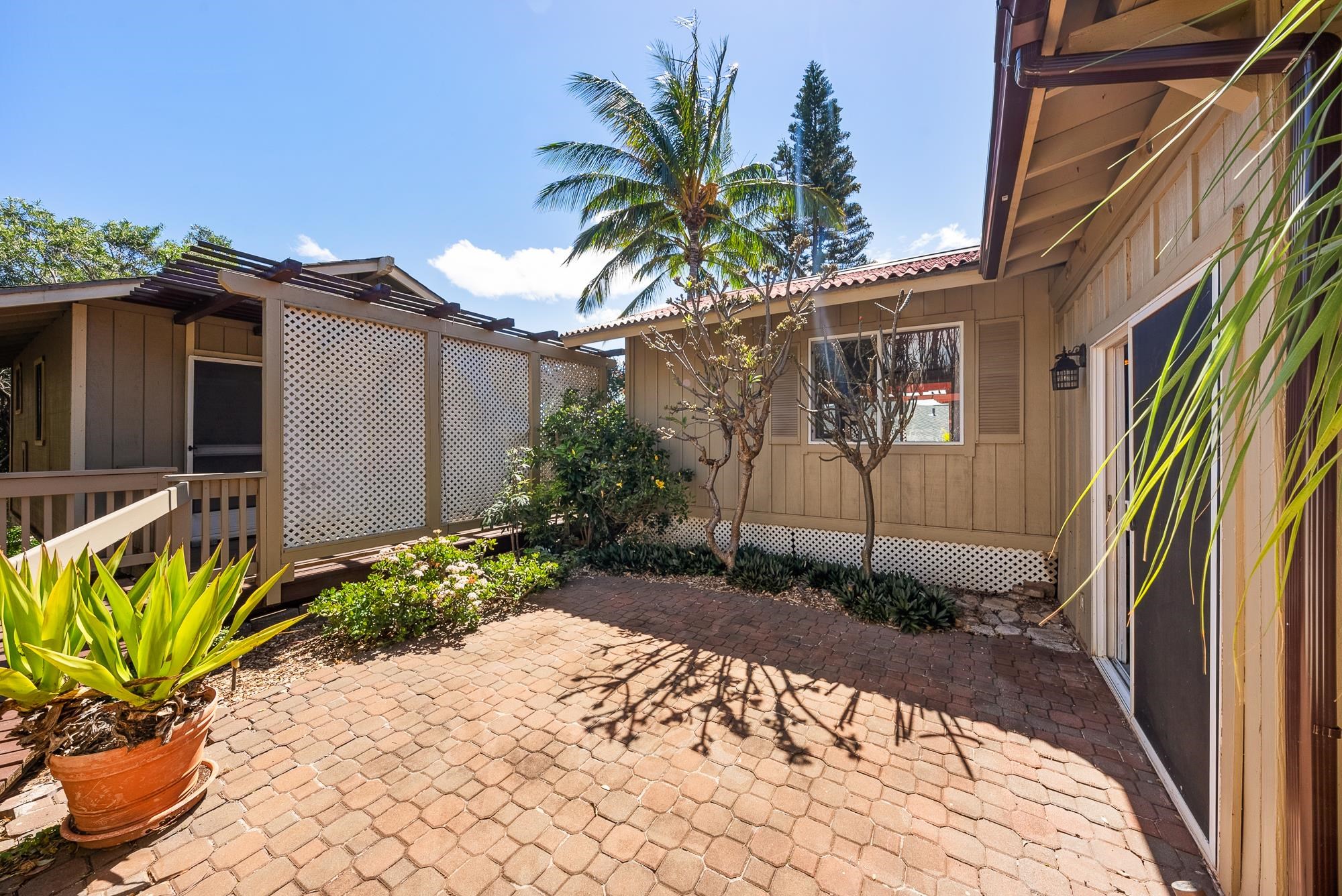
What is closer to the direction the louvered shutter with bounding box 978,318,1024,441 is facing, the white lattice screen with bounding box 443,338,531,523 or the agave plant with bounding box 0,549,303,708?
the agave plant

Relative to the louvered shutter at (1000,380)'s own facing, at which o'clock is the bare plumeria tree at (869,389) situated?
The bare plumeria tree is roughly at 2 o'clock from the louvered shutter.

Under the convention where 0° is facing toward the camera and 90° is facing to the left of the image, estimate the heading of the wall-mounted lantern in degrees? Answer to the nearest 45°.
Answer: approximately 90°

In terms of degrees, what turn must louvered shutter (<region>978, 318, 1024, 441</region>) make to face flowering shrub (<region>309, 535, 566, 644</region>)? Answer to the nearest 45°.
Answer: approximately 45° to its right

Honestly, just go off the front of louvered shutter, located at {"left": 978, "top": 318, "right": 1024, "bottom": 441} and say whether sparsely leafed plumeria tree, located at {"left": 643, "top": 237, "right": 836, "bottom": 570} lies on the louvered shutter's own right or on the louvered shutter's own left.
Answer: on the louvered shutter's own right

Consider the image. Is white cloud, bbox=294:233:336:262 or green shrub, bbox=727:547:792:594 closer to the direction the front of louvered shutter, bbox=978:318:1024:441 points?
the green shrub

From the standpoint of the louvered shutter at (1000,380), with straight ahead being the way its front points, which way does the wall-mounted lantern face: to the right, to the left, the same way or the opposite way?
to the right

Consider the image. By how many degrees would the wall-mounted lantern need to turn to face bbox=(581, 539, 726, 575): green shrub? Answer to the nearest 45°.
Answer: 0° — it already faces it

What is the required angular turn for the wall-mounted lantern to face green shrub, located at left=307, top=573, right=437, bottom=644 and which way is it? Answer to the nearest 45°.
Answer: approximately 45° to its left

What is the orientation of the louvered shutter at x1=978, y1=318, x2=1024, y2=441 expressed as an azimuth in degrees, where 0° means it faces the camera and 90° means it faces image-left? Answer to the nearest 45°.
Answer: approximately 0°
